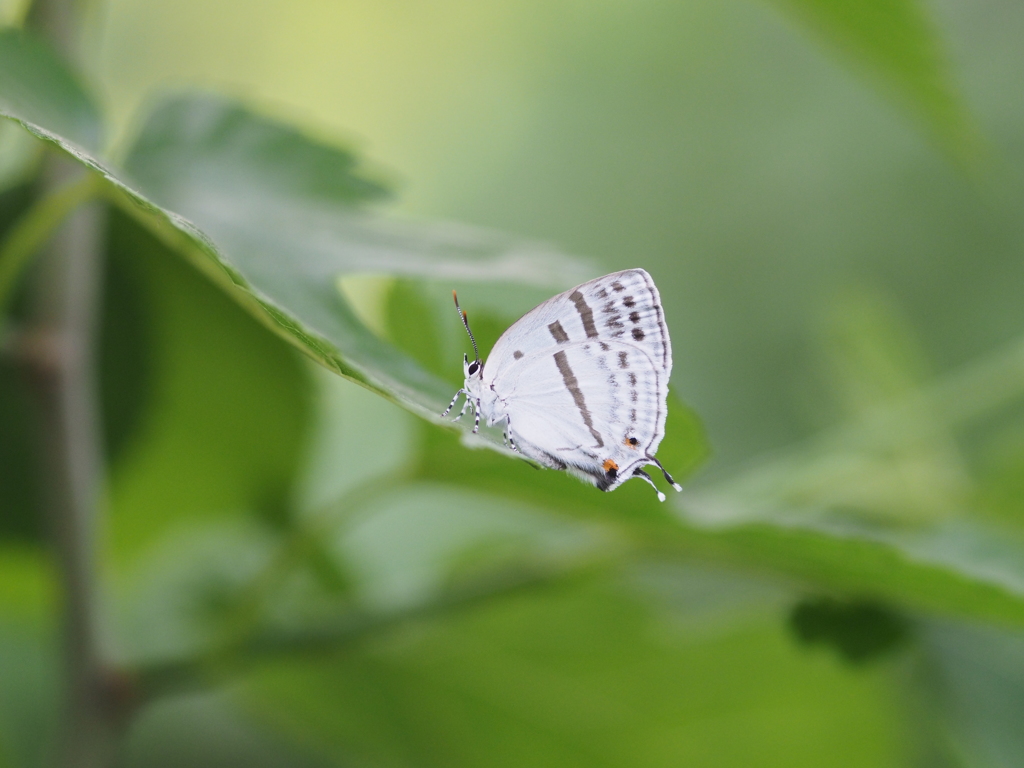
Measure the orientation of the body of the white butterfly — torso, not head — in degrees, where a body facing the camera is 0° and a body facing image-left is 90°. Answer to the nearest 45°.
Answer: approximately 90°
